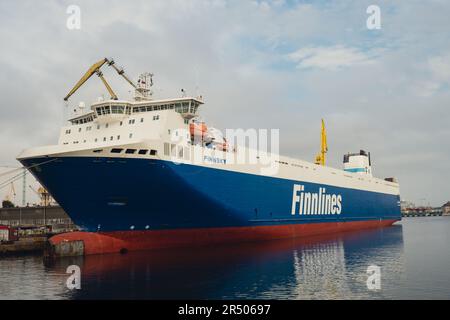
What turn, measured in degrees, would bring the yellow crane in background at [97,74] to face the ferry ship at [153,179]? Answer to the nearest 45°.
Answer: approximately 90° to its left

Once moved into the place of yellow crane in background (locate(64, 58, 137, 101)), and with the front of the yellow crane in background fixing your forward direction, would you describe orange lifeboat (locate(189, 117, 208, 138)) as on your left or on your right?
on your left

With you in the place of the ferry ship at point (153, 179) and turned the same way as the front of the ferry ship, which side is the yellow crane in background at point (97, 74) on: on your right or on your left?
on your right

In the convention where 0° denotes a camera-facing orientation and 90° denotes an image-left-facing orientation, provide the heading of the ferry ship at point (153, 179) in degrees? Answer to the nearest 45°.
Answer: approximately 45°

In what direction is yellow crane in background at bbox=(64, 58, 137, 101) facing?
to the viewer's left

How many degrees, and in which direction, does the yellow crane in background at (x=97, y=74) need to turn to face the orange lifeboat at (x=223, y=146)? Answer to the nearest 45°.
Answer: approximately 135° to its left
